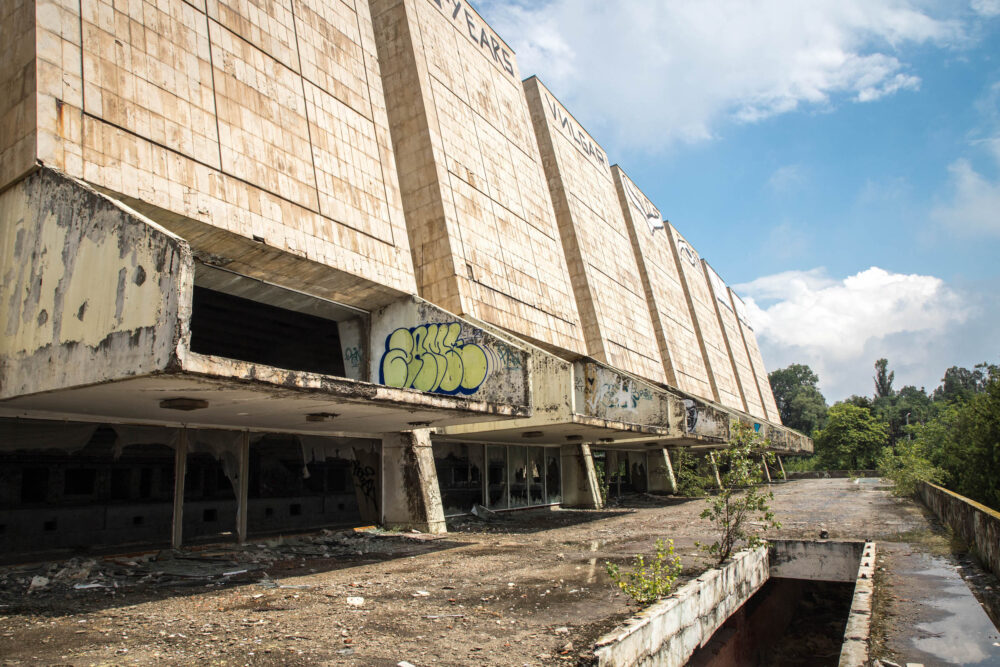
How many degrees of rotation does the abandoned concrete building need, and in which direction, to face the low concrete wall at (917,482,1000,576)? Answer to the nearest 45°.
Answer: approximately 45° to its left

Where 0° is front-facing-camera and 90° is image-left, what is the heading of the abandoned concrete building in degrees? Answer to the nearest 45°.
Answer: approximately 315°

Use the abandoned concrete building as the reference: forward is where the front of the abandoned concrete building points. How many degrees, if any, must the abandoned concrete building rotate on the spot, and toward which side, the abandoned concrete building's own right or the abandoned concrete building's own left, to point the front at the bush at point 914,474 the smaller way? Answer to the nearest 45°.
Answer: approximately 90° to the abandoned concrete building's own left

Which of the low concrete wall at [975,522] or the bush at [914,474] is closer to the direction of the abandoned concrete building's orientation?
the low concrete wall

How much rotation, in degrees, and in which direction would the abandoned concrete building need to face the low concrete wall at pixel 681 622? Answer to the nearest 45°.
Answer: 0° — it already faces it
